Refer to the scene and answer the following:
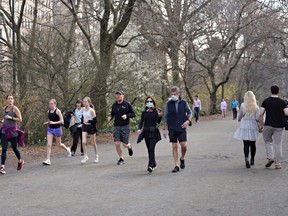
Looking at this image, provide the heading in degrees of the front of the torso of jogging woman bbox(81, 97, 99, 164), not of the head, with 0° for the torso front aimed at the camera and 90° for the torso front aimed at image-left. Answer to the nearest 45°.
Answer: approximately 45°

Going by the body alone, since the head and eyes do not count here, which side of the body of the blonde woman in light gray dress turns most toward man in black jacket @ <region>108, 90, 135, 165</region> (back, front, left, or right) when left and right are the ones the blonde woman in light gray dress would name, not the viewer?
left

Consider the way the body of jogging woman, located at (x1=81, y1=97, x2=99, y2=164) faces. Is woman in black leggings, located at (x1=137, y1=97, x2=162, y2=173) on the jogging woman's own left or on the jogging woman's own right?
on the jogging woman's own left

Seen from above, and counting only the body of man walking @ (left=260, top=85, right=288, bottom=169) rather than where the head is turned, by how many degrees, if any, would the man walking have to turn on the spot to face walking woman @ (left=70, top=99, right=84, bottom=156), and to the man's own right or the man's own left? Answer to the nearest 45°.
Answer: approximately 90° to the man's own left

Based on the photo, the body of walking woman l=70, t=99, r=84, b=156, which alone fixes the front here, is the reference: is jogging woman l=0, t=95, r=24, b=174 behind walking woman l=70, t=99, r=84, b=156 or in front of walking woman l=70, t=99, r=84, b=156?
in front

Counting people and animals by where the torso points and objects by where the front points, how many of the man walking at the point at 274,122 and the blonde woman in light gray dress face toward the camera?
0

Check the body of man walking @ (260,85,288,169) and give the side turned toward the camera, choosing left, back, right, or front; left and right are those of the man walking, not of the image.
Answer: back

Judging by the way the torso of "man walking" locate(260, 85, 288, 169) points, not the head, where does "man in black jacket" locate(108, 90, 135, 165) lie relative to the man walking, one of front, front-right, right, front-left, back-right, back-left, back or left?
left

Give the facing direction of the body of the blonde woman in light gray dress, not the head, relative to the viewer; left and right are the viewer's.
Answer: facing away from the viewer
